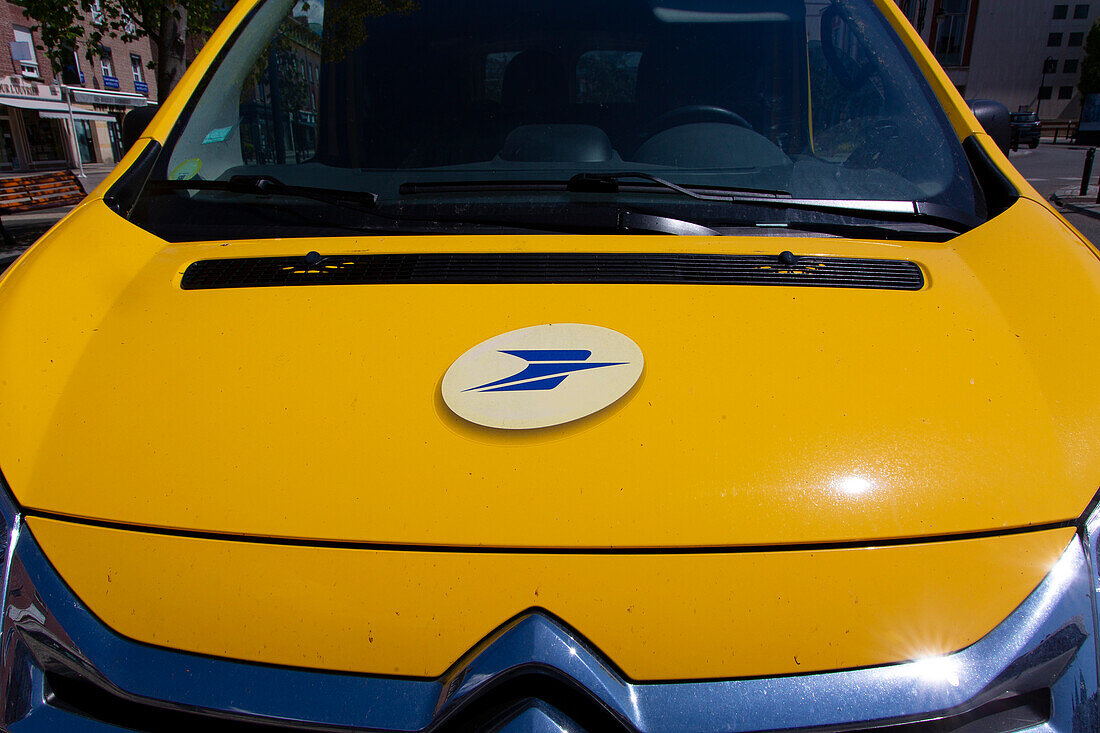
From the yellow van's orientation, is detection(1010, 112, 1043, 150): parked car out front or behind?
behind

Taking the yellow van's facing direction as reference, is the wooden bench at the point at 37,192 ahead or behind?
behind

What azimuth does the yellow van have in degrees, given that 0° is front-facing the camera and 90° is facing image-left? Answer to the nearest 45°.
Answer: approximately 0°

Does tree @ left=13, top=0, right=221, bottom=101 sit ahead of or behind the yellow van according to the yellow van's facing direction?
behind
